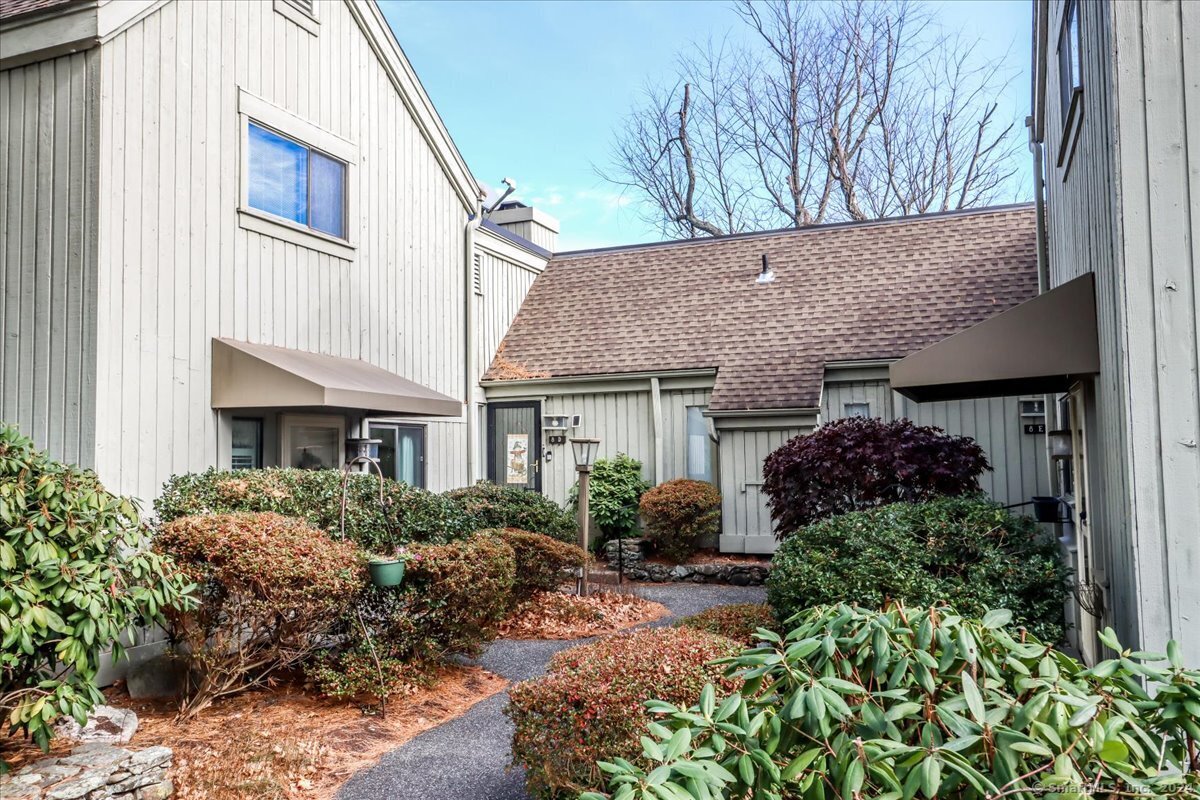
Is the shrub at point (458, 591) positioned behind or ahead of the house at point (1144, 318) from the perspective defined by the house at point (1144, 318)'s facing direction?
ahead

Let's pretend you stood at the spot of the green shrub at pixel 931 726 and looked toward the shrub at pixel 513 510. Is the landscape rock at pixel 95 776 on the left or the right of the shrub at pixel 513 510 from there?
left

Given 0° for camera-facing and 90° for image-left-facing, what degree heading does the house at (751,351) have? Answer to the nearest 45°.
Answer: approximately 0°

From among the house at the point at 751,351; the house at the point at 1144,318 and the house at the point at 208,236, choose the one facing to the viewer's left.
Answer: the house at the point at 1144,318

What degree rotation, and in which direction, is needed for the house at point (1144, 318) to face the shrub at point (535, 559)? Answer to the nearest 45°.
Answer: approximately 45° to its right

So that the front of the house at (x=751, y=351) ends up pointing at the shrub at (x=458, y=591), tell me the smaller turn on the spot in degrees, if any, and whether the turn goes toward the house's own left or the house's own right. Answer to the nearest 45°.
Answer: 0° — it already faces it

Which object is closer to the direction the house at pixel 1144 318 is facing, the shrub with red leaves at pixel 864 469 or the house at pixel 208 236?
the house

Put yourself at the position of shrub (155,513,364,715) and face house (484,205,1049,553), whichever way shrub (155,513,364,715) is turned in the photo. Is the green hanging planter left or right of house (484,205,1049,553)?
right

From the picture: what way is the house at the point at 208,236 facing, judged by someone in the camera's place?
facing the viewer and to the right of the viewer

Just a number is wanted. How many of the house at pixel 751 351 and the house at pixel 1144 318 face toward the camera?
1

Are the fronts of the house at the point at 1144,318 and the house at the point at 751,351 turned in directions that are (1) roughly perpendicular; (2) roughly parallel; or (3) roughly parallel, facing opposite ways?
roughly perpendicular

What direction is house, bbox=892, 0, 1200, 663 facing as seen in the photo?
to the viewer's left

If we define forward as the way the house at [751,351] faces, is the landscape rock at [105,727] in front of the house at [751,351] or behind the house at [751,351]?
in front
